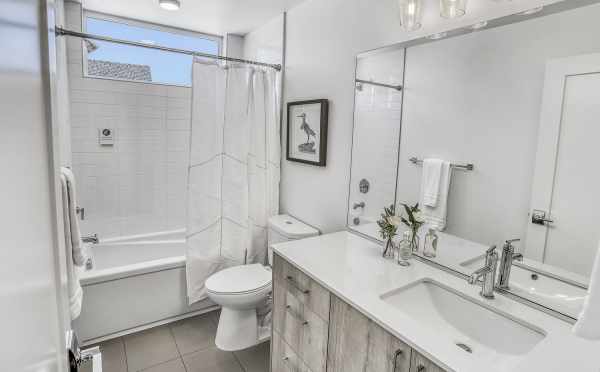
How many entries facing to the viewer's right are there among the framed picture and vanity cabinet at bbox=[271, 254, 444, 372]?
0

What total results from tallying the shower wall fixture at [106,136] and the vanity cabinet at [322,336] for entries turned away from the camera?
0

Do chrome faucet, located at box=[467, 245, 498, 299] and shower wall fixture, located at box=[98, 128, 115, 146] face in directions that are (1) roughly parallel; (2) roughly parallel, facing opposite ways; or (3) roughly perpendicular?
roughly perpendicular

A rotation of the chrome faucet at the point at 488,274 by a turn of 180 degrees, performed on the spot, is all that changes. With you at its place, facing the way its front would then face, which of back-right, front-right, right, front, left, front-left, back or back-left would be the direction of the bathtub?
back-left

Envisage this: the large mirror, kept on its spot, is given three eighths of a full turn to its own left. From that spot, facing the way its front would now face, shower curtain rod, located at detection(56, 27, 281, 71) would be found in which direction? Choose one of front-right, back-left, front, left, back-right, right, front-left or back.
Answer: back

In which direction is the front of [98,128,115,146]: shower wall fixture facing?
toward the camera

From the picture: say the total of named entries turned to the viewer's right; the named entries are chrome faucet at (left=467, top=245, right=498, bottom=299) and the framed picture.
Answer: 0

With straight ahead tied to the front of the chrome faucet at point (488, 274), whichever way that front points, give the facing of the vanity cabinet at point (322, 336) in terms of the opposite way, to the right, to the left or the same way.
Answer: the same way

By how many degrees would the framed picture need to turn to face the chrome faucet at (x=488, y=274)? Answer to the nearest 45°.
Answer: approximately 90° to its left

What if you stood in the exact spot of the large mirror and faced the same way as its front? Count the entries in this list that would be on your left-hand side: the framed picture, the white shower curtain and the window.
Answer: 0

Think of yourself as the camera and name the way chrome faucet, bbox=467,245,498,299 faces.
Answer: facing the viewer and to the left of the viewer

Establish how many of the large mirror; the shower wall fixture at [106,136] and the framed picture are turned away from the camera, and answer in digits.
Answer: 0

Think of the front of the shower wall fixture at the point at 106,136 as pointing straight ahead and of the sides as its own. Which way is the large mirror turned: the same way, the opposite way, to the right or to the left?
to the right

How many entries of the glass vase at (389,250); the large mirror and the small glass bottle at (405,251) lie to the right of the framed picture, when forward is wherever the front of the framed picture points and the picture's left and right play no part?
0

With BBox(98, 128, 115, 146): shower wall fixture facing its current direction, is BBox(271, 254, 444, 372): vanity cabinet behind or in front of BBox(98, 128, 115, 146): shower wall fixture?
in front
